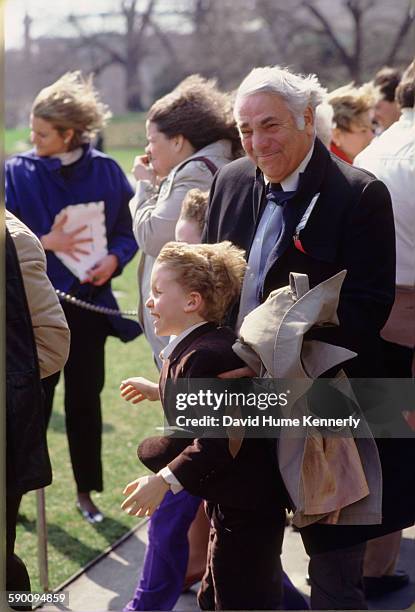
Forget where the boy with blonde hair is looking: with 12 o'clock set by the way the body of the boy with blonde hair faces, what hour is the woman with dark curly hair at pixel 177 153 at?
The woman with dark curly hair is roughly at 3 o'clock from the boy with blonde hair.

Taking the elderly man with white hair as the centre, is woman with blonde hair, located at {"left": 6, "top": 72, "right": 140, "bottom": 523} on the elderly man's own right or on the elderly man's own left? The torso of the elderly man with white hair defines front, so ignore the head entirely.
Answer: on the elderly man's own right

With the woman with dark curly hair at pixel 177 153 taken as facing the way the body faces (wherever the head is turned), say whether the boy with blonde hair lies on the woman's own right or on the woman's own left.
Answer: on the woman's own left

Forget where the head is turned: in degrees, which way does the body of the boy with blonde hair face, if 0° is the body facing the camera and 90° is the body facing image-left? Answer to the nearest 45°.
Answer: approximately 90°

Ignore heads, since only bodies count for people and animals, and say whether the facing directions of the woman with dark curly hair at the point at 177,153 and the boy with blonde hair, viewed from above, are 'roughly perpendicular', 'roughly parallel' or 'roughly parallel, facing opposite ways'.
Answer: roughly parallel

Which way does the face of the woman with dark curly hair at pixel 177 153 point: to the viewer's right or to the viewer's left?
to the viewer's left

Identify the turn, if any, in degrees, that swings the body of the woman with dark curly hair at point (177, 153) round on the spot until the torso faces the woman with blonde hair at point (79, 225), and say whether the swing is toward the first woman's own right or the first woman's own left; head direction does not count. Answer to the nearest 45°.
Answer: approximately 45° to the first woman's own right

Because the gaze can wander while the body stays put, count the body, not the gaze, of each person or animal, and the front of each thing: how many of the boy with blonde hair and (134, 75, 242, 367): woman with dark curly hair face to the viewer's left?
2

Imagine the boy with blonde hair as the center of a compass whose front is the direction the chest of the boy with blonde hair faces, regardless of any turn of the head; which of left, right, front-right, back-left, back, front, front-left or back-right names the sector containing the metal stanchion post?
front-right

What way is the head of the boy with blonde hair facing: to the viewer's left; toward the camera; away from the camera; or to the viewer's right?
to the viewer's left

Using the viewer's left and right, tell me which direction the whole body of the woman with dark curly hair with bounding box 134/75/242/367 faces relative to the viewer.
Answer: facing to the left of the viewer
